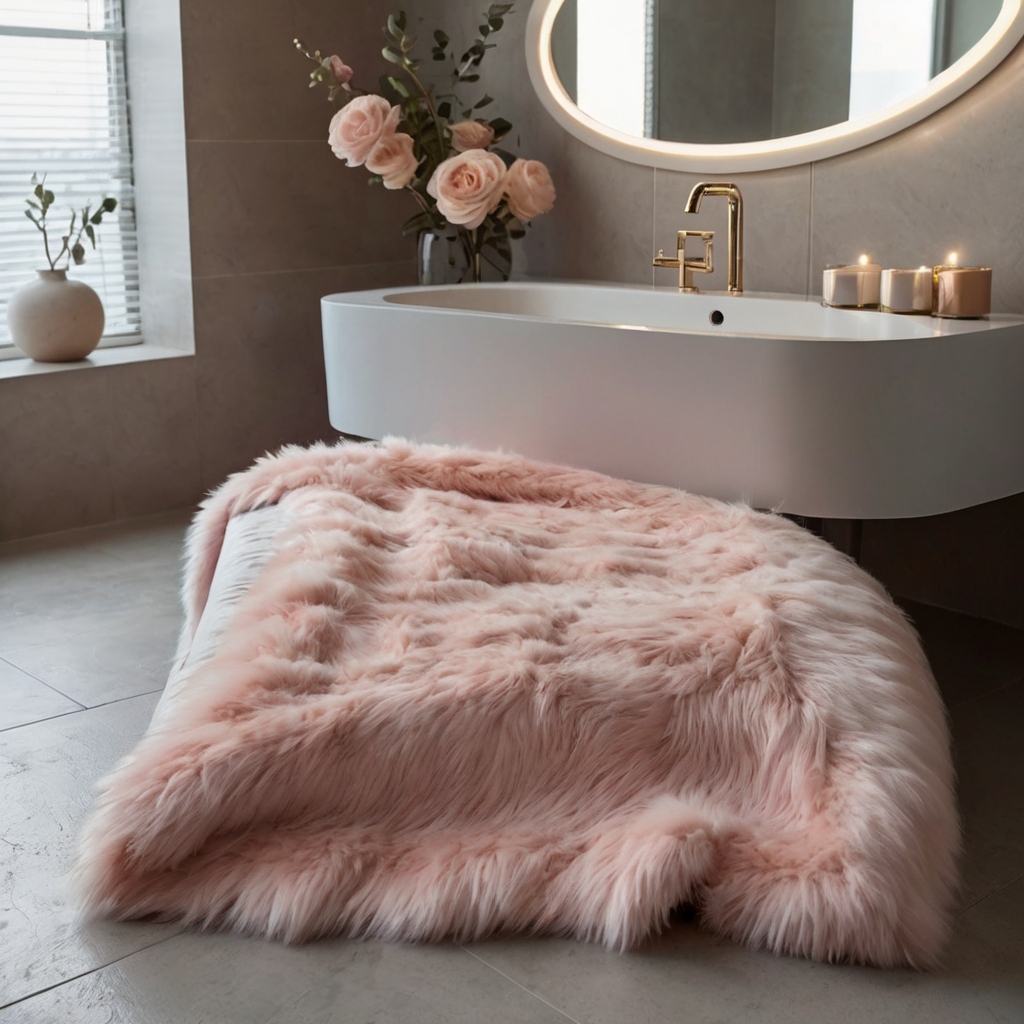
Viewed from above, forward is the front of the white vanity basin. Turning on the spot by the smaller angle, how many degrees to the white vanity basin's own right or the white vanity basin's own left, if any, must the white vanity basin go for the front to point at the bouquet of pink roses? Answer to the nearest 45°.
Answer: approximately 90° to the white vanity basin's own right

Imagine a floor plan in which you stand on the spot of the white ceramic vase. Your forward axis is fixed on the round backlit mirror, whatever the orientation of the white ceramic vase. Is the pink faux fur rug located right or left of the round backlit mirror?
right

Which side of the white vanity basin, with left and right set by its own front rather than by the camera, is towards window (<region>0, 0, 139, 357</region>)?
right

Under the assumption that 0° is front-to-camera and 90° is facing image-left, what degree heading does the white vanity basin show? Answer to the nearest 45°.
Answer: approximately 45°

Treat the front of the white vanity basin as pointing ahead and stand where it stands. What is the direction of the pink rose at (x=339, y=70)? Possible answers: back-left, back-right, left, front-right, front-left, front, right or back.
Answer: right

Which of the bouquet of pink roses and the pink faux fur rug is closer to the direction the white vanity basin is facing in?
the pink faux fur rug
